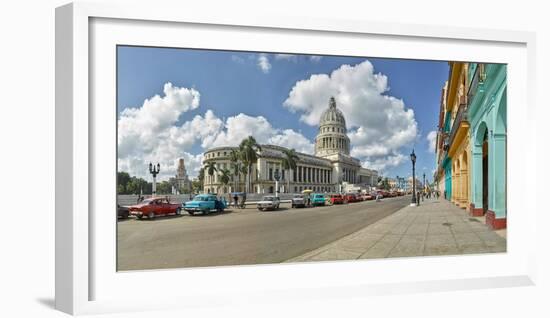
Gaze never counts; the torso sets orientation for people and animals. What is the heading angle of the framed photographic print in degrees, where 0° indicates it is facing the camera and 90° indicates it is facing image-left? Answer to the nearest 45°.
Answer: approximately 315°
